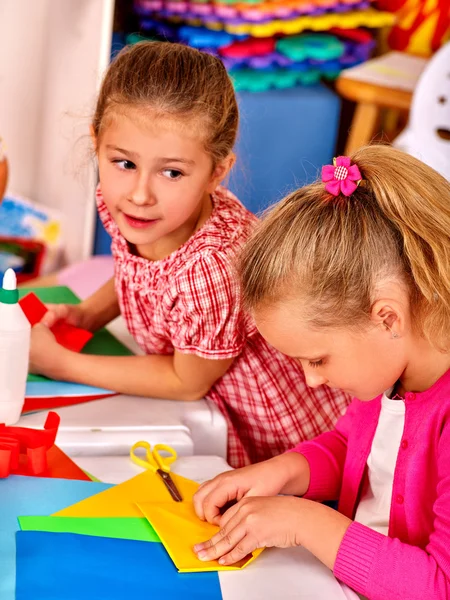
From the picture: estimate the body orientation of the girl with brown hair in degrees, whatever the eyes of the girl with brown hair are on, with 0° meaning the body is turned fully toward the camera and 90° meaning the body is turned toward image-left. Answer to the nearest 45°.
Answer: approximately 45°

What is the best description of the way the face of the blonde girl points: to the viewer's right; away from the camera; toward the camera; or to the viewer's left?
to the viewer's left

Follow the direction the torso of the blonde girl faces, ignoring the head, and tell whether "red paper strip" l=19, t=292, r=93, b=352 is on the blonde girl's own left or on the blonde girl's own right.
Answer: on the blonde girl's own right
